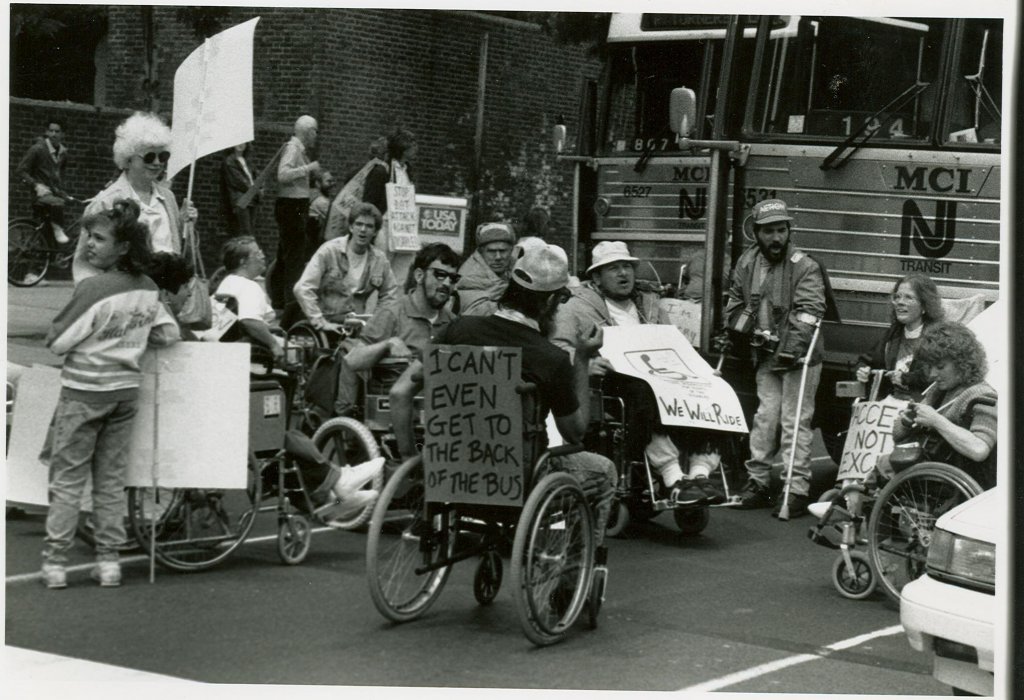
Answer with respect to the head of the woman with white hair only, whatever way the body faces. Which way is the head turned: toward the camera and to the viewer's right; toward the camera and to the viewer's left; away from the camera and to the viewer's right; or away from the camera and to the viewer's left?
toward the camera and to the viewer's right

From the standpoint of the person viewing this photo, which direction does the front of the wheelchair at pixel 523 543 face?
facing away from the viewer and to the right of the viewer

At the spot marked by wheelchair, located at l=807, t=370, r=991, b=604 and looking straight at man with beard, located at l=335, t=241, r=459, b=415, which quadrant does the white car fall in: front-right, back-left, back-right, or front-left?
back-left

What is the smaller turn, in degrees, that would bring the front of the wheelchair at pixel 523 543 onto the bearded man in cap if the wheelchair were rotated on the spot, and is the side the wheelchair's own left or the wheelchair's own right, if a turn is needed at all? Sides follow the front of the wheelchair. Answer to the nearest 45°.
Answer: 0° — it already faces them

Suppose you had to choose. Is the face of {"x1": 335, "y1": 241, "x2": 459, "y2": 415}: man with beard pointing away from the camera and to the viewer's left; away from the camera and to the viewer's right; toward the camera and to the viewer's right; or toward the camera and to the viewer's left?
toward the camera and to the viewer's right

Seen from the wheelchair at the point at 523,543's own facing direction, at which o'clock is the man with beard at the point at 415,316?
The man with beard is roughly at 10 o'clock from the wheelchair.

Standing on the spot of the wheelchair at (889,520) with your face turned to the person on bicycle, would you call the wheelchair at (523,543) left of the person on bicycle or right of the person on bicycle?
left

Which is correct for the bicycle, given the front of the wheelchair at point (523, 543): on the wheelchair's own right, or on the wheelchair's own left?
on the wheelchair's own left
